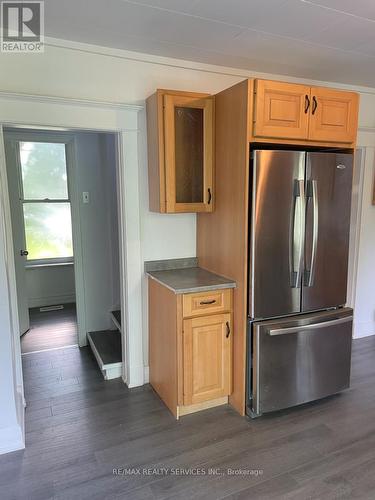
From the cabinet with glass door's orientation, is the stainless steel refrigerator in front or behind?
in front

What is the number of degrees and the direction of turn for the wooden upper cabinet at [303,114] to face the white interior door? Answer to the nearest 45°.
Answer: approximately 135° to its right

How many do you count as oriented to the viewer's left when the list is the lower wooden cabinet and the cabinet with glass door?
0

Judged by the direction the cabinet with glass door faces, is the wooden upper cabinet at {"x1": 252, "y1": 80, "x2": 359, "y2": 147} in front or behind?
in front

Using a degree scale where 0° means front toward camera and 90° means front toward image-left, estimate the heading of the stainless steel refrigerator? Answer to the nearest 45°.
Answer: approximately 315°

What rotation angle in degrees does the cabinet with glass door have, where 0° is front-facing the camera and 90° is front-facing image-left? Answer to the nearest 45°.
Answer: approximately 315°

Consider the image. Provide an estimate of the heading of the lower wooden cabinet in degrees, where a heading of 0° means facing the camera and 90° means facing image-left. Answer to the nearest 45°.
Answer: approximately 315°
